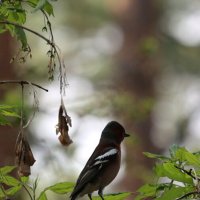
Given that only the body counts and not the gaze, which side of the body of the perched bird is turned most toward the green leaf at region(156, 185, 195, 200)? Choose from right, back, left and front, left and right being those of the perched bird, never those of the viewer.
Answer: front

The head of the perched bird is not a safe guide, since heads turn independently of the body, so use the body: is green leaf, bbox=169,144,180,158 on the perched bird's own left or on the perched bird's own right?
on the perched bird's own right

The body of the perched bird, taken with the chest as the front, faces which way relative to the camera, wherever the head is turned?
to the viewer's right

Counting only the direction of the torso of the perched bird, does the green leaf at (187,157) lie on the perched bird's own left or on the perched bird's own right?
on the perched bird's own right

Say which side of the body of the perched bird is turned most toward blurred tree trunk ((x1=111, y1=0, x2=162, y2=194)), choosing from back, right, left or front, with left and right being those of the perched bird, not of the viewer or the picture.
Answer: left
